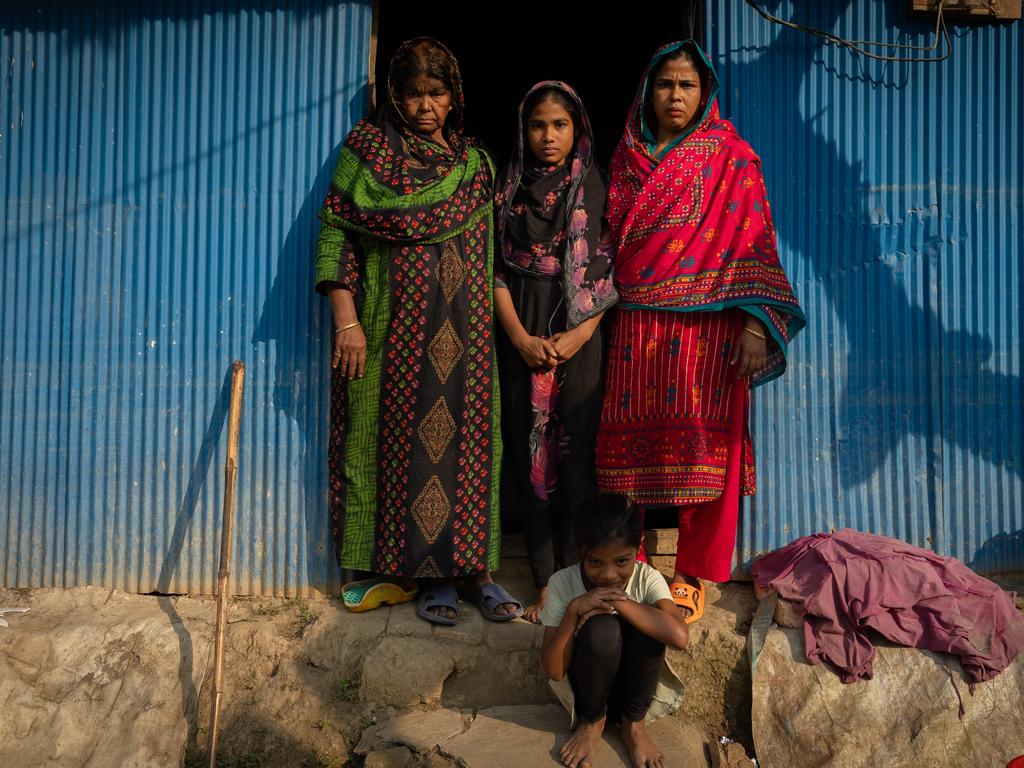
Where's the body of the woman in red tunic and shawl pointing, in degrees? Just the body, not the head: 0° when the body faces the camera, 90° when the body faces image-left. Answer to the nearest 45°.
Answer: approximately 0°

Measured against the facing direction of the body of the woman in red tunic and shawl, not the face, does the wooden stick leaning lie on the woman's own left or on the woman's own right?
on the woman's own right
